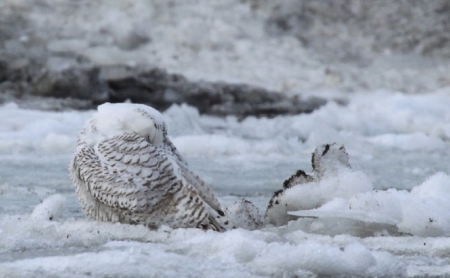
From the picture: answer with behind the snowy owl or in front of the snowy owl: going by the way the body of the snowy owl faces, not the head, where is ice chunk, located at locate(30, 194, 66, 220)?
in front

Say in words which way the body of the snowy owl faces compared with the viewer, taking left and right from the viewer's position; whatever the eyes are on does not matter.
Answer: facing to the left of the viewer
